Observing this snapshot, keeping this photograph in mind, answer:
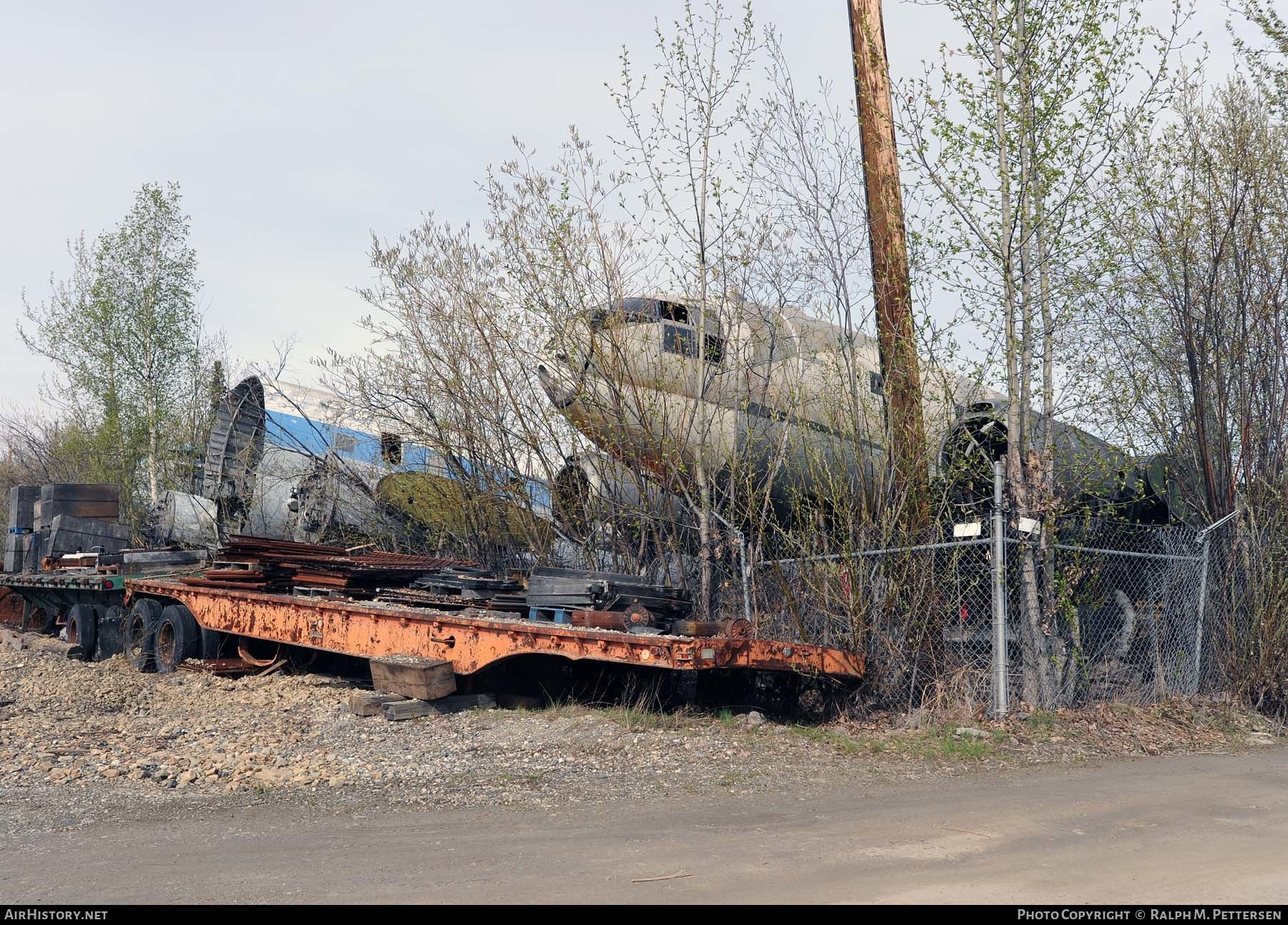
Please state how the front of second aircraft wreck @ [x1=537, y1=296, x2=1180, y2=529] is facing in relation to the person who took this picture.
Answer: facing the viewer and to the left of the viewer

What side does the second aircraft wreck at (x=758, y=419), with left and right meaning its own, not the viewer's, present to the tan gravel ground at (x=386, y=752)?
front

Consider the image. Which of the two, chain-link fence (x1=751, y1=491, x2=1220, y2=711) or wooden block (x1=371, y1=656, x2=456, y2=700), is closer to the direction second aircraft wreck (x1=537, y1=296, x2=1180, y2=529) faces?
the wooden block

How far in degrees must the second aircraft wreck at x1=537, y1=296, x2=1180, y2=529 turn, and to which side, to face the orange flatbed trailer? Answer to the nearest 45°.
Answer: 0° — it already faces it

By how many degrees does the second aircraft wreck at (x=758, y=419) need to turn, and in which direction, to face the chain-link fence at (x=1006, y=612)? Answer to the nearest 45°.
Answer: approximately 90° to its left
